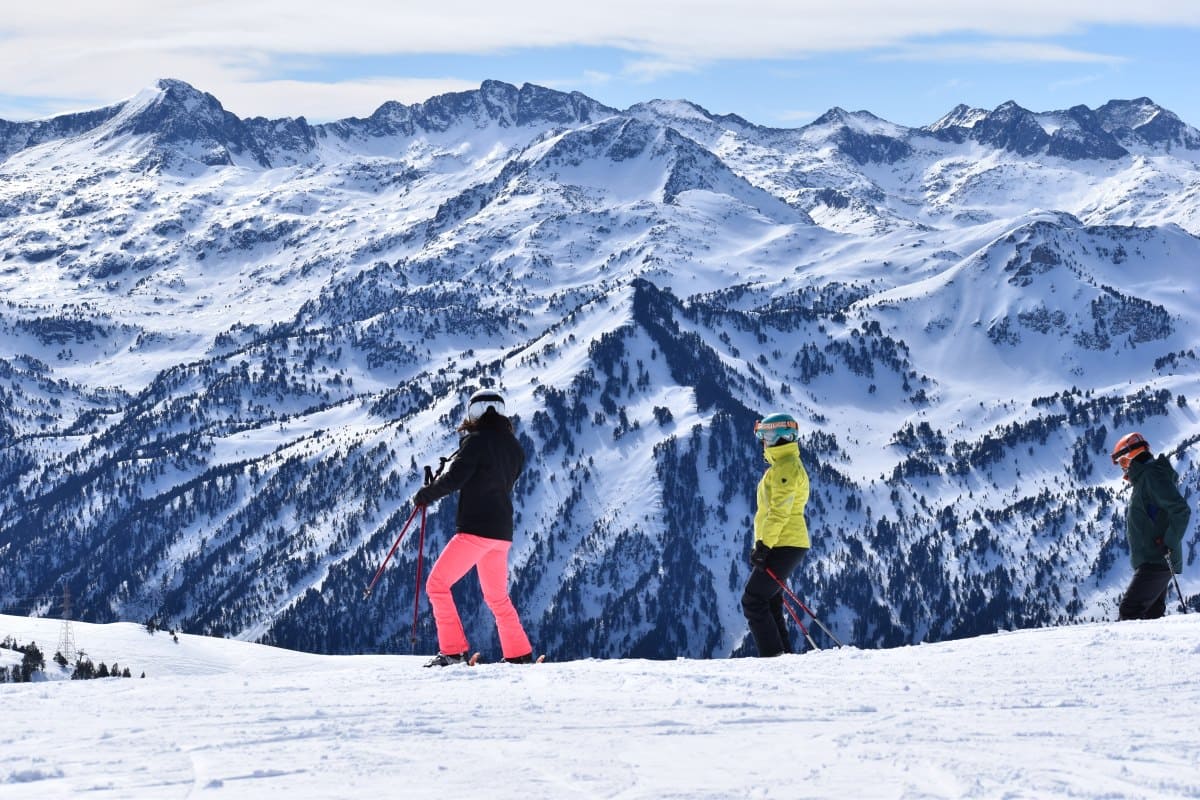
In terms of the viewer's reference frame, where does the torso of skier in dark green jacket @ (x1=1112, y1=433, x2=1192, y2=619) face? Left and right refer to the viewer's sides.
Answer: facing to the left of the viewer
